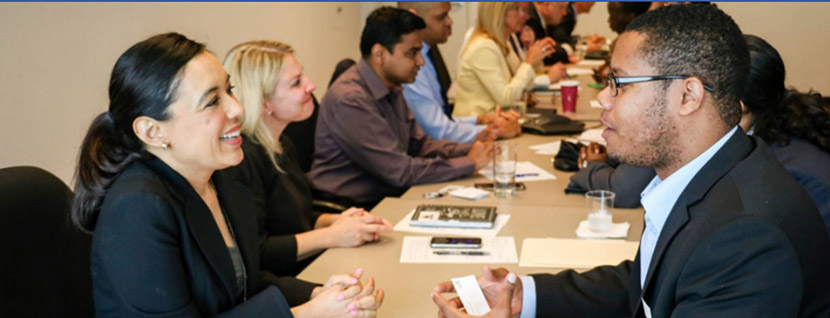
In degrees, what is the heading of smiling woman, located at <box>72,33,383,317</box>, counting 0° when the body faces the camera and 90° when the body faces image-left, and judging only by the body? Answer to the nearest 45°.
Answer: approximately 270°

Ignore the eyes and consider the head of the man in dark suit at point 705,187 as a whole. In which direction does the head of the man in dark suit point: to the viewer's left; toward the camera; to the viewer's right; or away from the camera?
to the viewer's left

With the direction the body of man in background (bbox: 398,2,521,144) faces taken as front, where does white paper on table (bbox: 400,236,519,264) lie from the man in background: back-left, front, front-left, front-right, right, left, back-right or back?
right

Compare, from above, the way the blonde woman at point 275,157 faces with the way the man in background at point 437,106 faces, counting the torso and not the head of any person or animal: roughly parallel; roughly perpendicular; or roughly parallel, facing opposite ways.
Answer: roughly parallel

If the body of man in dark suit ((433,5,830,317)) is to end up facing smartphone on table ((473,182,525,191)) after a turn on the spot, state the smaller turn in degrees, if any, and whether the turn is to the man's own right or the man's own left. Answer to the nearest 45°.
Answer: approximately 45° to the man's own right

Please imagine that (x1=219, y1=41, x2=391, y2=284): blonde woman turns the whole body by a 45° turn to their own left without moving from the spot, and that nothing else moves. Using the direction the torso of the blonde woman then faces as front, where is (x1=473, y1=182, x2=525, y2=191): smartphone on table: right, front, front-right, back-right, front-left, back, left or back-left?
front-right

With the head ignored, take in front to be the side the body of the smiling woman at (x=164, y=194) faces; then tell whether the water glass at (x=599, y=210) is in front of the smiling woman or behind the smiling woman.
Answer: in front

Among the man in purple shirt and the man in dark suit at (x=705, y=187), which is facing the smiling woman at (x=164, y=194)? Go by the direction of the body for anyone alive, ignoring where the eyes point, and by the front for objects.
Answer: the man in dark suit

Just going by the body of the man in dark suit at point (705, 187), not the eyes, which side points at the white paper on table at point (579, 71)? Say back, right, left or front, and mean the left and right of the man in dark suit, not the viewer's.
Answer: right

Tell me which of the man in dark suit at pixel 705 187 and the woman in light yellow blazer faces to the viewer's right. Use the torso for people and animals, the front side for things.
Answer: the woman in light yellow blazer

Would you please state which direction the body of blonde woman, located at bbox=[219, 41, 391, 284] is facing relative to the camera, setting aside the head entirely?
to the viewer's right

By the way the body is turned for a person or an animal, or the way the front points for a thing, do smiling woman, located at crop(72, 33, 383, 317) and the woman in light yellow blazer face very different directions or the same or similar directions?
same or similar directions

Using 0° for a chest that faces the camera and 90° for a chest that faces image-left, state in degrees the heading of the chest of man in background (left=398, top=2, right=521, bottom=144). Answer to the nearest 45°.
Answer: approximately 270°

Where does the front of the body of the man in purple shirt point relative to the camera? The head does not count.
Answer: to the viewer's right

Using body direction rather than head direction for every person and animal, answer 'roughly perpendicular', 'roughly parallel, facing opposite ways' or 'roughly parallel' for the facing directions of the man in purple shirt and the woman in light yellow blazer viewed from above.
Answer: roughly parallel
